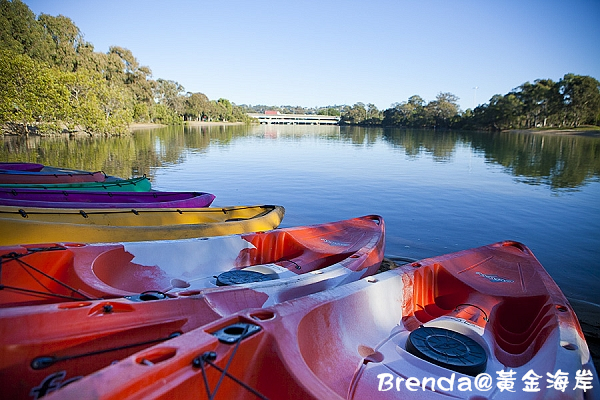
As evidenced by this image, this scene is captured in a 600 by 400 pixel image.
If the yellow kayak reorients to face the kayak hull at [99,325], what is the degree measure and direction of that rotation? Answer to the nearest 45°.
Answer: approximately 90° to its right

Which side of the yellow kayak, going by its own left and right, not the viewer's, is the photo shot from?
right

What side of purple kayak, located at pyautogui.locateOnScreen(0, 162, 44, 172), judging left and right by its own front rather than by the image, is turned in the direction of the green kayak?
right

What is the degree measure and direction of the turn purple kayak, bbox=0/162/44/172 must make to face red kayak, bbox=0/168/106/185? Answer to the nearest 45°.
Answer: approximately 90° to its right

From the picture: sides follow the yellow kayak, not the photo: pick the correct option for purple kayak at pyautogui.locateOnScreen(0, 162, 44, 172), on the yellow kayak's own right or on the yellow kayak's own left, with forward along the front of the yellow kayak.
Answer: on the yellow kayak's own left

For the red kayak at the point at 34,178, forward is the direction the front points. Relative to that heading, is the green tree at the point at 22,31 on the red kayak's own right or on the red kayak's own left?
on the red kayak's own left

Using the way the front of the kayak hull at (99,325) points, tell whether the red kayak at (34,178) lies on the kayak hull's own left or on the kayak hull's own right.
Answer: on the kayak hull's own left

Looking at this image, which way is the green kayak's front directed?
to the viewer's right

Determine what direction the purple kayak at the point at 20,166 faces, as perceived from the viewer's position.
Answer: facing to the right of the viewer

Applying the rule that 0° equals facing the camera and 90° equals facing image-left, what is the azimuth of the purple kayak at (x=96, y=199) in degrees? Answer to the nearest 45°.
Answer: approximately 270°

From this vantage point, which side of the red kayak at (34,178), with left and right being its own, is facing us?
right

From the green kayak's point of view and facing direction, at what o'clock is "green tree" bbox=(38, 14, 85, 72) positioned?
The green tree is roughly at 9 o'clock from the green kayak.
